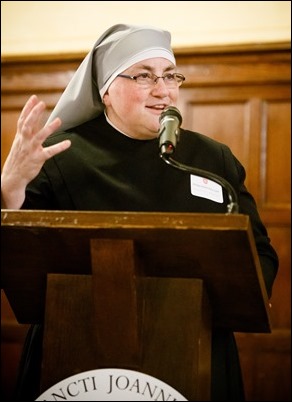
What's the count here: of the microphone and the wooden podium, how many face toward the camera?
1

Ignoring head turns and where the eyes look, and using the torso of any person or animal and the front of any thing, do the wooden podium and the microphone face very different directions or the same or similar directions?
very different directions

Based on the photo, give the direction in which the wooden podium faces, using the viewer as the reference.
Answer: facing the viewer

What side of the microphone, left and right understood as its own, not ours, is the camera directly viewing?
back
